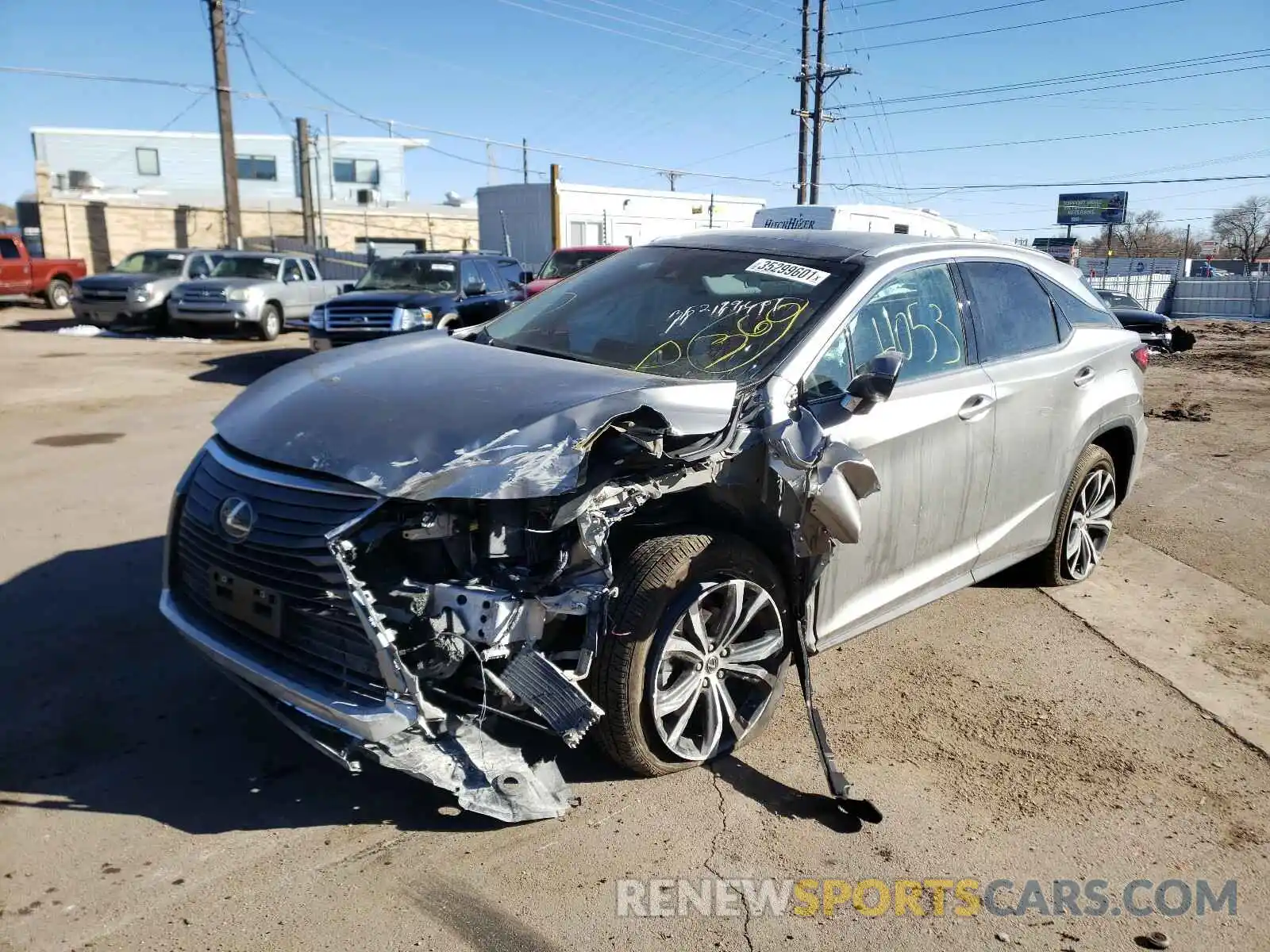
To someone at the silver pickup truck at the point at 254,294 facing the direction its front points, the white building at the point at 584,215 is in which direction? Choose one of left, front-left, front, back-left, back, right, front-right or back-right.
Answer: back

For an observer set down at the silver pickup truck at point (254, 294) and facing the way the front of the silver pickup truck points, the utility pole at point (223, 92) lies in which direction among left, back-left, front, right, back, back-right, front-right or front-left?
back-right

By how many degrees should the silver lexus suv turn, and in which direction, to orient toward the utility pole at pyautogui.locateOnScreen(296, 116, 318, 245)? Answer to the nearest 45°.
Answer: approximately 135° to its right

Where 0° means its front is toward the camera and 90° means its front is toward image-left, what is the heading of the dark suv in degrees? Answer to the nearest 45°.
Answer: approximately 45°

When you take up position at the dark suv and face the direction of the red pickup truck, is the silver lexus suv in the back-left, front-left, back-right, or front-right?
back-left

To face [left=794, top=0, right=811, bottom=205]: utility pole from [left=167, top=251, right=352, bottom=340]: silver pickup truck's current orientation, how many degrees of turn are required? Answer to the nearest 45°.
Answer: approximately 180°

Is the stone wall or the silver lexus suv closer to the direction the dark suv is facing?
the silver lexus suv

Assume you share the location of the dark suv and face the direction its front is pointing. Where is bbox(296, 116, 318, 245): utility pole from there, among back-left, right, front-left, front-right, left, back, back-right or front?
back-right

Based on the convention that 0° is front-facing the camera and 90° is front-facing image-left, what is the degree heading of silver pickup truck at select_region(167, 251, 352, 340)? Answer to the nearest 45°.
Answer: approximately 45°

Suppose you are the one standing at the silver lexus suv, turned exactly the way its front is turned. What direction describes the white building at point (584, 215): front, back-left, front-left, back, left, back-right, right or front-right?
back-right

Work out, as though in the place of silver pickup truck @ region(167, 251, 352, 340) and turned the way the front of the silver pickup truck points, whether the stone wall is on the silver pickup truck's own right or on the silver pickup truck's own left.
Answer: on the silver pickup truck's own right

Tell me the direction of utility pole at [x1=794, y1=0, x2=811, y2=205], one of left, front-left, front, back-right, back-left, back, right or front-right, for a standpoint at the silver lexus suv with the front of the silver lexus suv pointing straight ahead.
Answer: back-right

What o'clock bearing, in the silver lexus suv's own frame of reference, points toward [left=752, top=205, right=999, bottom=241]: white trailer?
The white trailer is roughly at 5 o'clock from the silver lexus suv.
